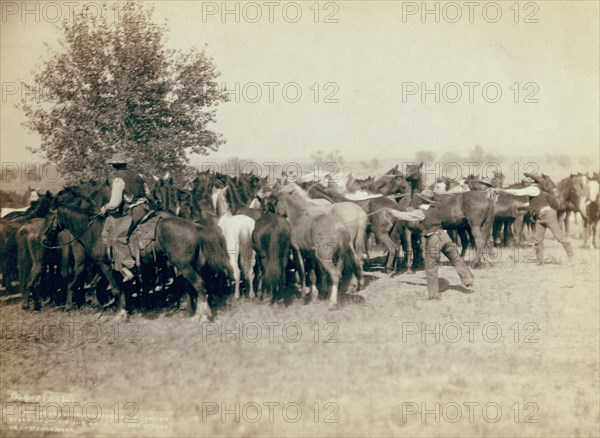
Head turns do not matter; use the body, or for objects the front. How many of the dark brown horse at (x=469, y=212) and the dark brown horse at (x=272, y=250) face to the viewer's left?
1

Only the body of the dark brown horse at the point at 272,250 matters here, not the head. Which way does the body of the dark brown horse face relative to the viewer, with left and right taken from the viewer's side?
facing away from the viewer

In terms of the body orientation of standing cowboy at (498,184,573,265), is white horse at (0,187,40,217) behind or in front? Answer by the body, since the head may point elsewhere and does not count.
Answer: in front

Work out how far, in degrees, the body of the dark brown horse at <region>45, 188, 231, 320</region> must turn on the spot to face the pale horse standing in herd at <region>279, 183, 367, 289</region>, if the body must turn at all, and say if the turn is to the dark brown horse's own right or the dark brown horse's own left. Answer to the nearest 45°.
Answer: approximately 180°

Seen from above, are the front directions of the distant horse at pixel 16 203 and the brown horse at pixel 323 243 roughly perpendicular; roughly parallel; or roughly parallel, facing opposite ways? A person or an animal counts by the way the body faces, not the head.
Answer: roughly perpendicular

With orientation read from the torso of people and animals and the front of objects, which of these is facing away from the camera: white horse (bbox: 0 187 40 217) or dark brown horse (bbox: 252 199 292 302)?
the dark brown horse
